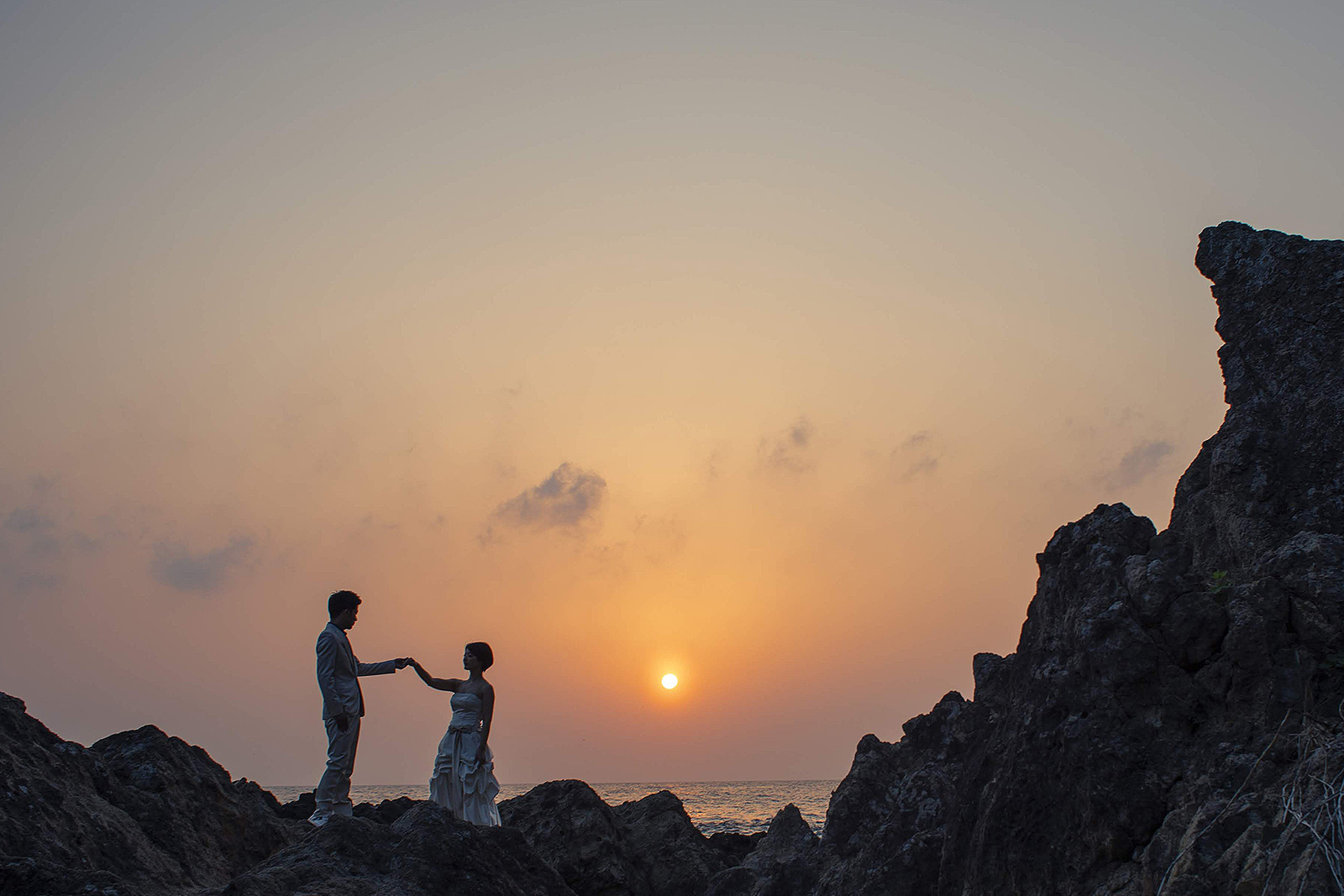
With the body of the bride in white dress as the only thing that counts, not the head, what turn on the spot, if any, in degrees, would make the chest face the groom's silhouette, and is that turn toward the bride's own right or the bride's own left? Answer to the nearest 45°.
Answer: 0° — they already face them

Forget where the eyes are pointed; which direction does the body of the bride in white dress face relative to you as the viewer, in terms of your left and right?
facing the viewer and to the left of the viewer

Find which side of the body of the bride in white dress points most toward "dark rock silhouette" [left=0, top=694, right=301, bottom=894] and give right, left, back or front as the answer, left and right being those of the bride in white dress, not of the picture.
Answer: front

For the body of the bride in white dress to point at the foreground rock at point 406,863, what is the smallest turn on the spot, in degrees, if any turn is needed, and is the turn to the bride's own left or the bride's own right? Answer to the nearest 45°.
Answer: approximately 45° to the bride's own left

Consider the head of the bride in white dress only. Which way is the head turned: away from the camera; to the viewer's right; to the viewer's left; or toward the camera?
to the viewer's left

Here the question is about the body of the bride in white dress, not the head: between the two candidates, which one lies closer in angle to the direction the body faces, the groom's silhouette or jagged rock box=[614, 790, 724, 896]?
the groom's silhouette

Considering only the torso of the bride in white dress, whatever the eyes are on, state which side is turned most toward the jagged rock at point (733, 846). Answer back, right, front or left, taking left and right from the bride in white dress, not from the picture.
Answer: back
